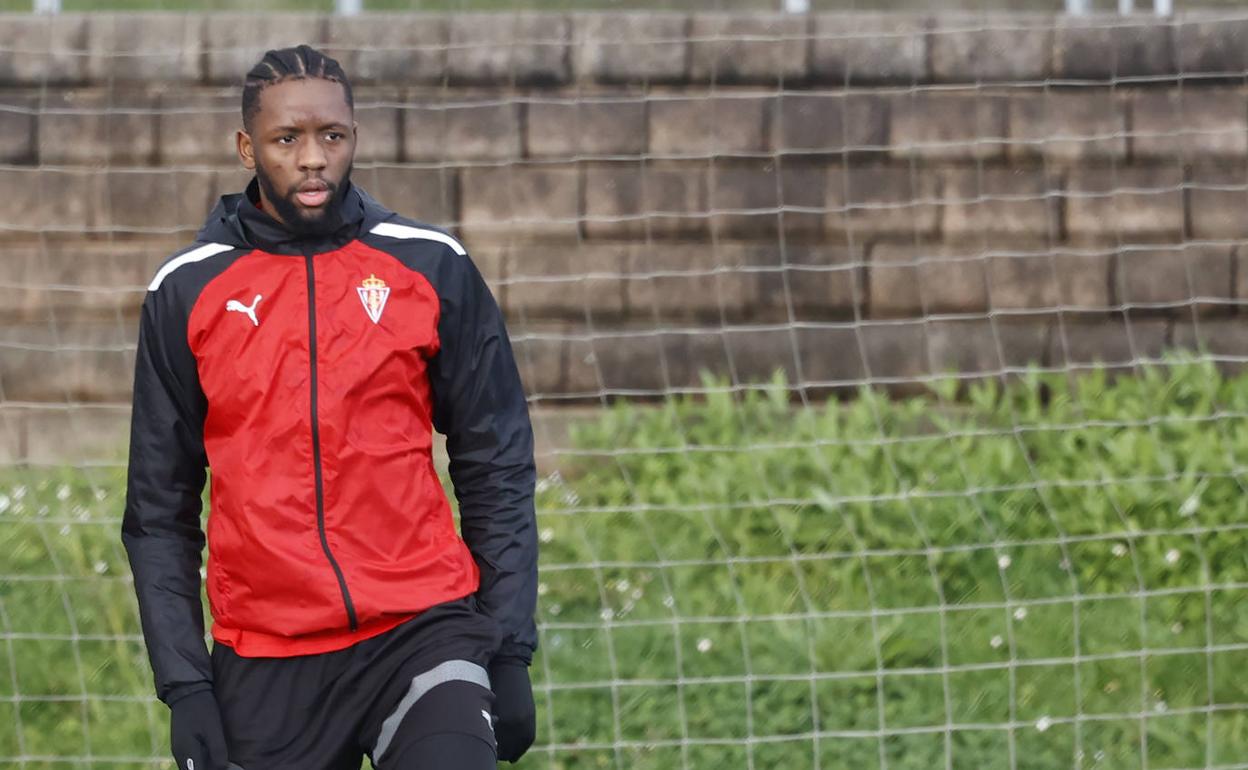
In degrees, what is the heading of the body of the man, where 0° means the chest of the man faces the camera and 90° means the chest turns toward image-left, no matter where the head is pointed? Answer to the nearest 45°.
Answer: approximately 0°

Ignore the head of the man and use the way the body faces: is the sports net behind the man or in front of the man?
behind
